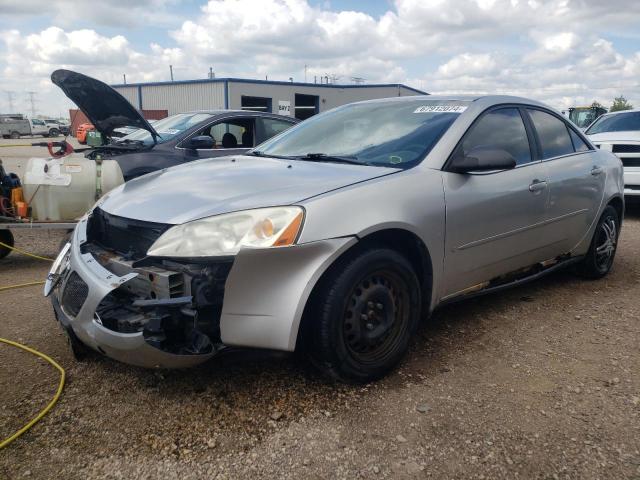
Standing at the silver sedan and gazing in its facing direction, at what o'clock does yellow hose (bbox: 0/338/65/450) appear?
The yellow hose is roughly at 1 o'clock from the silver sedan.

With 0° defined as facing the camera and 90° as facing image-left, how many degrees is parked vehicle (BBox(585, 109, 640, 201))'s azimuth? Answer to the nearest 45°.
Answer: approximately 0°

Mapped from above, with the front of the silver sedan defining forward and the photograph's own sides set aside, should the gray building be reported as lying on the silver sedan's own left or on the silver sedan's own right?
on the silver sedan's own right

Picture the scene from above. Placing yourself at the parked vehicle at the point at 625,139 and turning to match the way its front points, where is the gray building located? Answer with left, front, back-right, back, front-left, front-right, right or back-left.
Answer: back-right

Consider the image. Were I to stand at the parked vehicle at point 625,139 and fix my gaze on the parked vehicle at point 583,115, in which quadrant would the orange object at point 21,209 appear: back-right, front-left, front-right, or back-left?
back-left

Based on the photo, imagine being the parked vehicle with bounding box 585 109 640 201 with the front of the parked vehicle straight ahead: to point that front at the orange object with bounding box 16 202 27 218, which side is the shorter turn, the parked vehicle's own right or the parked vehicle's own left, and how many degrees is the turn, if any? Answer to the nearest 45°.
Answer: approximately 45° to the parked vehicle's own right

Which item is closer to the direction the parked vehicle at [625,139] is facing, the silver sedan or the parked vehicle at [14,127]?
the silver sedan

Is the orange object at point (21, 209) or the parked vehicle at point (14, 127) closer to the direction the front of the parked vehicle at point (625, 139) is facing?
the orange object

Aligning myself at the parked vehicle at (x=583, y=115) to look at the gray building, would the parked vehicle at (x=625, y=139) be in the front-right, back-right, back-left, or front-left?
back-left

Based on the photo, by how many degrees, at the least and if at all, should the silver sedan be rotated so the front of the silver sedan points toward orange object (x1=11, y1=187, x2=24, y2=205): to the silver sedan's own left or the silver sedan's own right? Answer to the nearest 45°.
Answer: approximately 90° to the silver sedan's own right

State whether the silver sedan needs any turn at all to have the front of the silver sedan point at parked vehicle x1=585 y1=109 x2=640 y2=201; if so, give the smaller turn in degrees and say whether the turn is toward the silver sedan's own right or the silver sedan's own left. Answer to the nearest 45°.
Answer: approximately 180°

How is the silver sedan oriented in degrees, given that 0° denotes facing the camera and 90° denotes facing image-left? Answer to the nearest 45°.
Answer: approximately 45°
